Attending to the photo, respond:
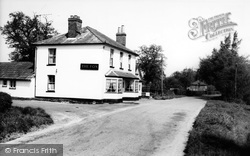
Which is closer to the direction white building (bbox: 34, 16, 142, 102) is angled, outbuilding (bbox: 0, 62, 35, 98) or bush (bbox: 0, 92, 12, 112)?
the bush

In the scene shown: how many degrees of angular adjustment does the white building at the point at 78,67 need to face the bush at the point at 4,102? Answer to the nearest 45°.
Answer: approximately 45° to its right
